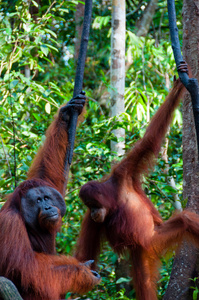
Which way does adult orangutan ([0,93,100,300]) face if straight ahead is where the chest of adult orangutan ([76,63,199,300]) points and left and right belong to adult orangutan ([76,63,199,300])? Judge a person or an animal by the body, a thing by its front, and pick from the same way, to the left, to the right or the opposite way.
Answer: to the left

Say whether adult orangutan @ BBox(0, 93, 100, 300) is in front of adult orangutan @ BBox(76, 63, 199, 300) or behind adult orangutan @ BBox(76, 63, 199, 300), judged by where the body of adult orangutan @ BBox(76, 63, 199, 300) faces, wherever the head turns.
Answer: in front

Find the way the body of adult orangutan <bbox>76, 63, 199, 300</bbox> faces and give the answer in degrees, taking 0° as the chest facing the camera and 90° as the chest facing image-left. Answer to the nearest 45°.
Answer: approximately 45°

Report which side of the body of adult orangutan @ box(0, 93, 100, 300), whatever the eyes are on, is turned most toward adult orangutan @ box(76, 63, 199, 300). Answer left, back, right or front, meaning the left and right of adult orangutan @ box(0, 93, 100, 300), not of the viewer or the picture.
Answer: left

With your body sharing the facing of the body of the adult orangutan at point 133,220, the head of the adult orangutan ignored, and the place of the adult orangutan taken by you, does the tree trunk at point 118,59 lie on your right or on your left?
on your right

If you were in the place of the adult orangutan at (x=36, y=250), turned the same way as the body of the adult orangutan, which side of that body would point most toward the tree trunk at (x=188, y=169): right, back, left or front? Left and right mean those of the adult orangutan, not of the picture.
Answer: left

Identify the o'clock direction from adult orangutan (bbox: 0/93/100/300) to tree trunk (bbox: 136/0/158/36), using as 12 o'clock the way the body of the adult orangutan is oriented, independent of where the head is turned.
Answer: The tree trunk is roughly at 8 o'clock from the adult orangutan.

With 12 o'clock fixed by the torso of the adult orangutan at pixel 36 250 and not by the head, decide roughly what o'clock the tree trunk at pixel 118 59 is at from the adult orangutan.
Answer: The tree trunk is roughly at 8 o'clock from the adult orangutan.

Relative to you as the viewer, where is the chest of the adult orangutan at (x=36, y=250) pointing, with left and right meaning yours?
facing the viewer and to the right of the viewer
